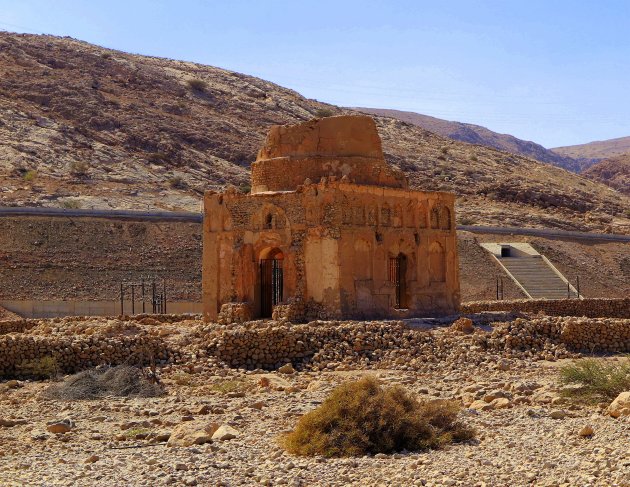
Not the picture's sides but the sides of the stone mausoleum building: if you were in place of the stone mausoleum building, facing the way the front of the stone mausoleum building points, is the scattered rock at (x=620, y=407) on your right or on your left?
on your left

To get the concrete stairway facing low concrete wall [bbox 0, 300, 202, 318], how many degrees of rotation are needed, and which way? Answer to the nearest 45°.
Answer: approximately 90° to its right

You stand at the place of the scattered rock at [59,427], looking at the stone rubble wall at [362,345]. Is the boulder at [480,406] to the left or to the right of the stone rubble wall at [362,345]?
right

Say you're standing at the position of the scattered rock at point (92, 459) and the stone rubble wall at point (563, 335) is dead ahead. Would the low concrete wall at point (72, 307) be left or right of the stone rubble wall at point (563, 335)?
left

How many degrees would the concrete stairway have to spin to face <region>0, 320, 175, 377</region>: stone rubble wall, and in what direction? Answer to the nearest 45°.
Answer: approximately 45° to its right

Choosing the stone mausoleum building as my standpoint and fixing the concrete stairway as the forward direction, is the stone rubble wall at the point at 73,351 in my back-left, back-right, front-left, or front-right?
back-left

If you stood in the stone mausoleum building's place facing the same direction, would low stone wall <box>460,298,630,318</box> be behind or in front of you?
behind

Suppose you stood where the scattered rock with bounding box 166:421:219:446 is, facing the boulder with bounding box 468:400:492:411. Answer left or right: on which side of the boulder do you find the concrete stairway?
left
